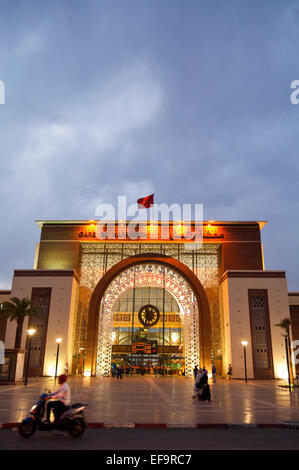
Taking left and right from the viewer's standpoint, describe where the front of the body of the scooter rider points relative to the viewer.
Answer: facing to the left of the viewer

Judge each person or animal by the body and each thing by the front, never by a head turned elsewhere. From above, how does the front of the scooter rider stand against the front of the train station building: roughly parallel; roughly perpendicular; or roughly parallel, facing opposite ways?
roughly perpendicular

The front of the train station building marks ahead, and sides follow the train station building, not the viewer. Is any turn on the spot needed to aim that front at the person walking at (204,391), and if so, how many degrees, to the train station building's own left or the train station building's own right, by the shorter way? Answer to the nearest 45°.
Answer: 0° — it already faces them

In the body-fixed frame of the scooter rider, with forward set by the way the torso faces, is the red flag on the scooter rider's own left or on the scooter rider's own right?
on the scooter rider's own right

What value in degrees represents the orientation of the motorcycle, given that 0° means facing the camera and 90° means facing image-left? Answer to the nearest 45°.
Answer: approximately 90°

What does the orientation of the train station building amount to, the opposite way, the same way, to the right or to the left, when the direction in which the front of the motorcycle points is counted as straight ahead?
to the left

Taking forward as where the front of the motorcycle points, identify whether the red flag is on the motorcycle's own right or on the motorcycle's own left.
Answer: on the motorcycle's own right

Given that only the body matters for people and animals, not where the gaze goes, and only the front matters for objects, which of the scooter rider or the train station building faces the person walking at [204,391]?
the train station building

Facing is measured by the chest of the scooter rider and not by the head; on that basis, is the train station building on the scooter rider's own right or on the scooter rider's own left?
on the scooter rider's own right

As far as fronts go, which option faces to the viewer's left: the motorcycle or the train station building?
the motorcycle

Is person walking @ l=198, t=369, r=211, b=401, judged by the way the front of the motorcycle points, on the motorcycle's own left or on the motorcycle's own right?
on the motorcycle's own right

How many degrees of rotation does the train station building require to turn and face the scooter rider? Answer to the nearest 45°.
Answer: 0° — it already faces them

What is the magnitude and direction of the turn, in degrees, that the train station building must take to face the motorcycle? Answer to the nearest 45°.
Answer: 0° — it already faces it
